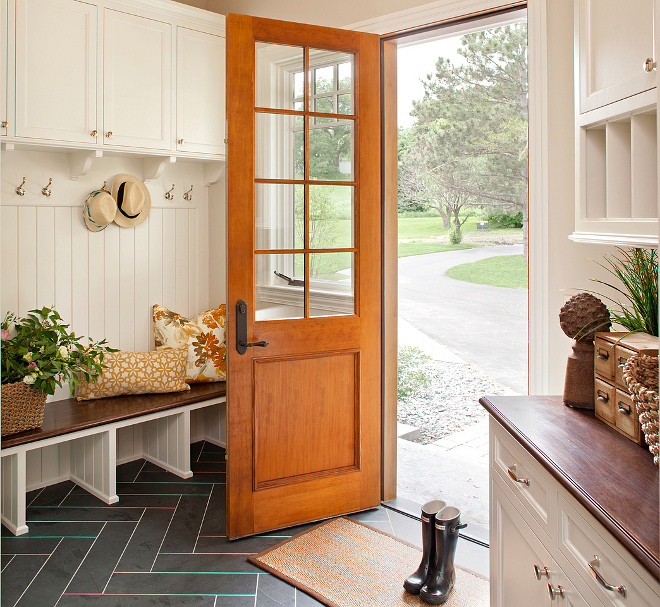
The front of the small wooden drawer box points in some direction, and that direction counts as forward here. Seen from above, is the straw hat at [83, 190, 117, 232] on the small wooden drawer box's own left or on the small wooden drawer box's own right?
on the small wooden drawer box's own right

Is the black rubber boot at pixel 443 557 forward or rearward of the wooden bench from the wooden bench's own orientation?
forward

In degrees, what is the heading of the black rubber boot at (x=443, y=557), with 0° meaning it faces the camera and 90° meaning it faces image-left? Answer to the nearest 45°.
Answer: approximately 45°

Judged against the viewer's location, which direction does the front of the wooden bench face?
facing the viewer and to the right of the viewer

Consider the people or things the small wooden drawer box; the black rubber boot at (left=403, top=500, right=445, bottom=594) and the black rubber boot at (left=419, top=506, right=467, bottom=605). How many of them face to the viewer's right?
0

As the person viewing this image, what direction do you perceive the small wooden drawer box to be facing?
facing the viewer and to the left of the viewer
